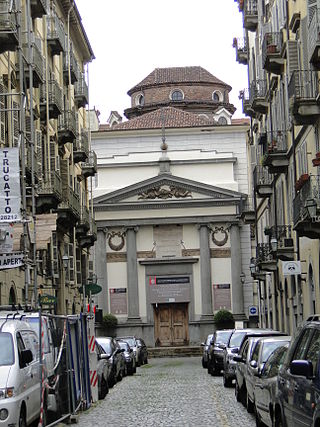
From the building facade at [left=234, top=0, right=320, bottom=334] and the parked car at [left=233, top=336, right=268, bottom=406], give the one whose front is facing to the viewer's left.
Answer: the building facade

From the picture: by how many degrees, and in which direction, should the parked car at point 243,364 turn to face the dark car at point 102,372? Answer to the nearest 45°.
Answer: approximately 135° to its right

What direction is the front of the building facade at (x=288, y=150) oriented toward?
to the viewer's left

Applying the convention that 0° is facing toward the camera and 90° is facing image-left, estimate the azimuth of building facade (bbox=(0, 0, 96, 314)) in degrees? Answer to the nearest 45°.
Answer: approximately 270°

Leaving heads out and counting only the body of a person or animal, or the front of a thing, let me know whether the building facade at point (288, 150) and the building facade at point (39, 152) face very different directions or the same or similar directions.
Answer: very different directions
